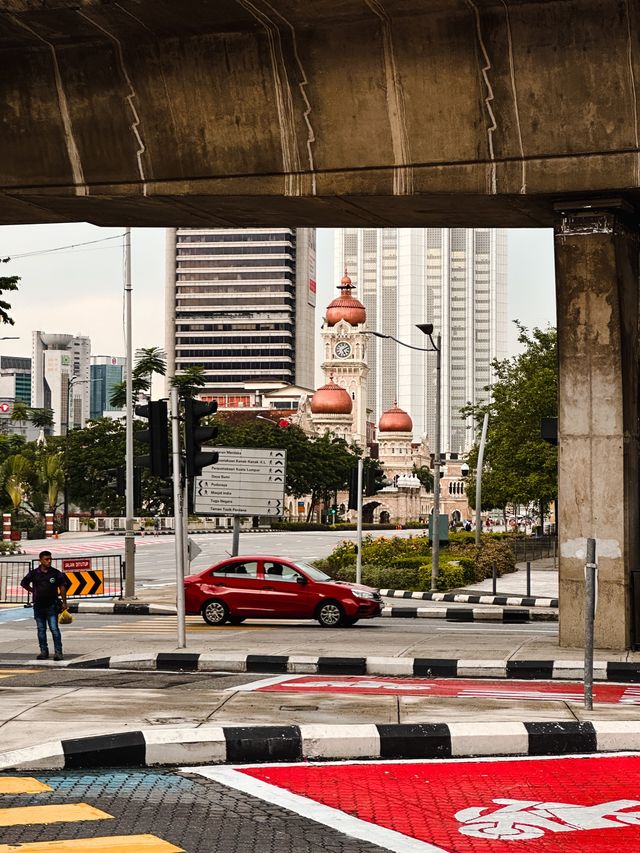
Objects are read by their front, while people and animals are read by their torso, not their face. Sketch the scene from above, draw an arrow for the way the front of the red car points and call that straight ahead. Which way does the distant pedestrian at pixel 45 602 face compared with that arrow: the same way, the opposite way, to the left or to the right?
to the right

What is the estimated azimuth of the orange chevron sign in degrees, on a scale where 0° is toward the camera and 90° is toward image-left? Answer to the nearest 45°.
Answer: approximately 0°

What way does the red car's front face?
to the viewer's right

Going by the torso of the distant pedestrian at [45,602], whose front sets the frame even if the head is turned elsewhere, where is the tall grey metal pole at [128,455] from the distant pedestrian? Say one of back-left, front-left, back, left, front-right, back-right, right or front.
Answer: back

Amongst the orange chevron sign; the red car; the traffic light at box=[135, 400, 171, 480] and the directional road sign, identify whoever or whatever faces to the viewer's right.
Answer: the red car

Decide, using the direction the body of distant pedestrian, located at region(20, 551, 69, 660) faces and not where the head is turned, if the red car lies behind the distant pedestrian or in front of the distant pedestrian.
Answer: behind
